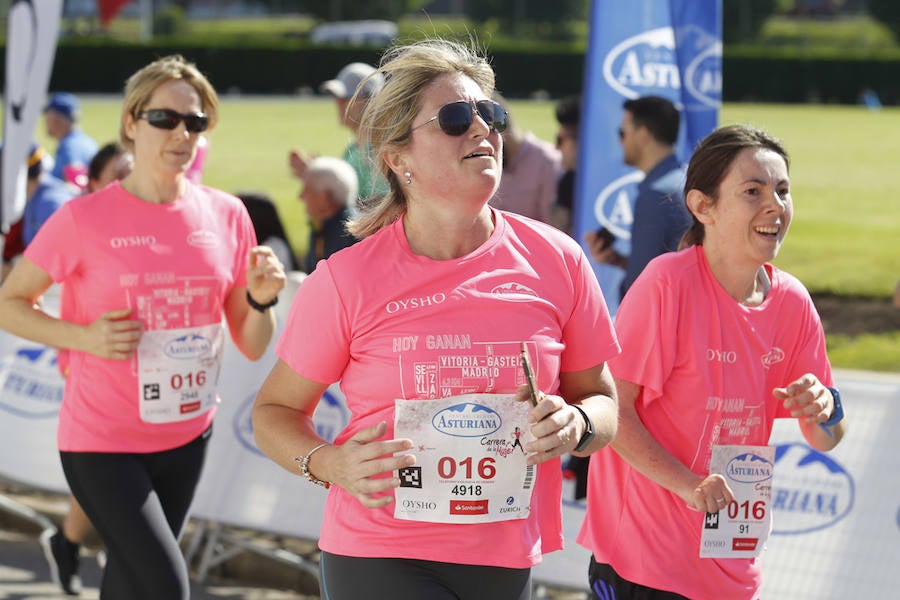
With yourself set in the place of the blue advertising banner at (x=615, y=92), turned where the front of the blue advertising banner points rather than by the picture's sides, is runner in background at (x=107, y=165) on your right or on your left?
on your right

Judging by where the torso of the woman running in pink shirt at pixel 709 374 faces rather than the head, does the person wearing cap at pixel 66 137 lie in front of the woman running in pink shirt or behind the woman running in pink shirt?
behind

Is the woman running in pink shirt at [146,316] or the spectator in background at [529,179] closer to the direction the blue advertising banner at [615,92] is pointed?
the woman running in pink shirt

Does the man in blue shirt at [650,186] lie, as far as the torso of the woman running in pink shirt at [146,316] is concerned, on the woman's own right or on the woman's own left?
on the woman's own left

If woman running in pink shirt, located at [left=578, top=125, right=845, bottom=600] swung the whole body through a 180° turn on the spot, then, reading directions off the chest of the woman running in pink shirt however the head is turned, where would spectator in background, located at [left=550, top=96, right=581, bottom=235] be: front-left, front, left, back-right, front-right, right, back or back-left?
front-right

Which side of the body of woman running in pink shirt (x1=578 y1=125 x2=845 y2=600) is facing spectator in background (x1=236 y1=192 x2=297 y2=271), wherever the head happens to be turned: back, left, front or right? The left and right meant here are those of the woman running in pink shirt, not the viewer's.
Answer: back

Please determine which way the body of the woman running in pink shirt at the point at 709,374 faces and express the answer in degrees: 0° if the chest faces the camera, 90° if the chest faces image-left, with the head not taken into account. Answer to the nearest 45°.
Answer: approximately 315°

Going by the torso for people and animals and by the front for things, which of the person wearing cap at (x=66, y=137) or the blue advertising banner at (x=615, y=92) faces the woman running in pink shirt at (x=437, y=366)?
the blue advertising banner
